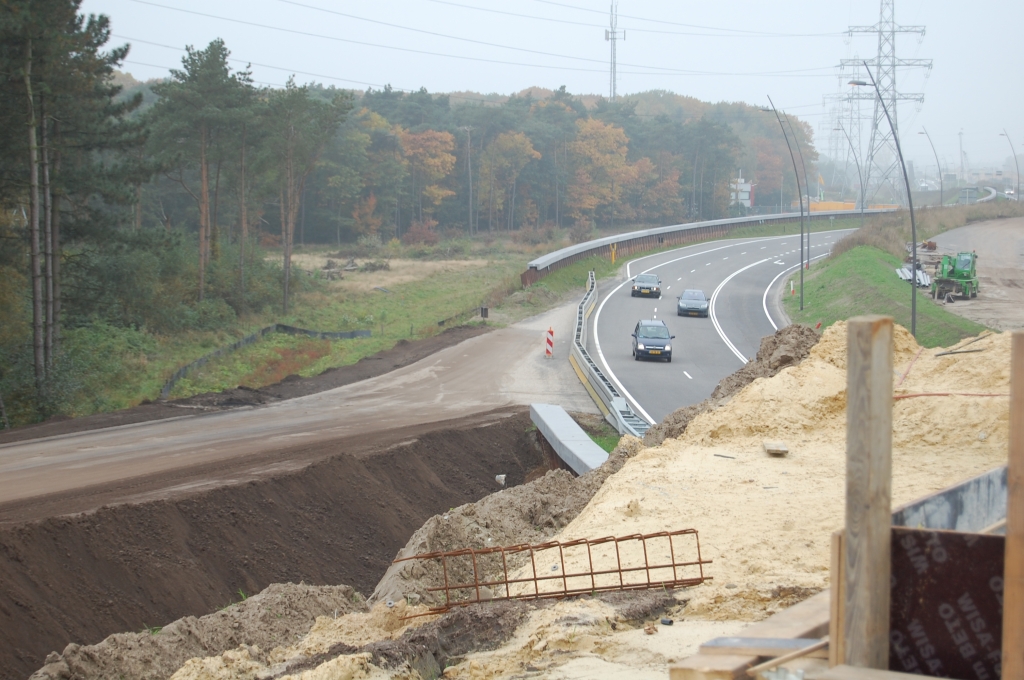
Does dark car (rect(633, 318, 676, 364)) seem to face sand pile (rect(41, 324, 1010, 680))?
yes

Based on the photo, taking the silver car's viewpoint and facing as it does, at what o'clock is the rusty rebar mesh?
The rusty rebar mesh is roughly at 12 o'clock from the silver car.

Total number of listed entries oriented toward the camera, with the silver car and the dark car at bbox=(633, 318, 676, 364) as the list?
2

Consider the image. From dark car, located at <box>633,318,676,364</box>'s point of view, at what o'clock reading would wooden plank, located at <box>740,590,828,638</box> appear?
The wooden plank is roughly at 12 o'clock from the dark car.

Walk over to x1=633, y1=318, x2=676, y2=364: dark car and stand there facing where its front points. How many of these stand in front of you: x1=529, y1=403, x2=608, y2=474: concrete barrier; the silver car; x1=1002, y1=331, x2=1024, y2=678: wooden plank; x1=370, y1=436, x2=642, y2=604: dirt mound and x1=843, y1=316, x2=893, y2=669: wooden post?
4

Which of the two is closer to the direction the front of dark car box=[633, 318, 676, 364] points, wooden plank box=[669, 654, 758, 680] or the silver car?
the wooden plank

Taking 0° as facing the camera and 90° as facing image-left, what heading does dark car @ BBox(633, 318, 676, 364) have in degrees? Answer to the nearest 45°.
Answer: approximately 0°

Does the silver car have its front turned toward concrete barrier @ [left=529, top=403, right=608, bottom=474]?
yes

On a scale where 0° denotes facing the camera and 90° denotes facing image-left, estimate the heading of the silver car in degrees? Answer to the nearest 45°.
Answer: approximately 0°

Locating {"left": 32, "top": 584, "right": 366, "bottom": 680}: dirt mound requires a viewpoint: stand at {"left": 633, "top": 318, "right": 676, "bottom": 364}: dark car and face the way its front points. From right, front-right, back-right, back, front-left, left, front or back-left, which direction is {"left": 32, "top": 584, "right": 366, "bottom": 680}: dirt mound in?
front

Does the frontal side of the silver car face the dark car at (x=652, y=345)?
yes

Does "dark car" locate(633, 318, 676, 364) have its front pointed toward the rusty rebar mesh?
yes

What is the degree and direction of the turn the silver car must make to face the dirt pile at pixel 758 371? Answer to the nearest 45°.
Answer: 0° — it already faces it
